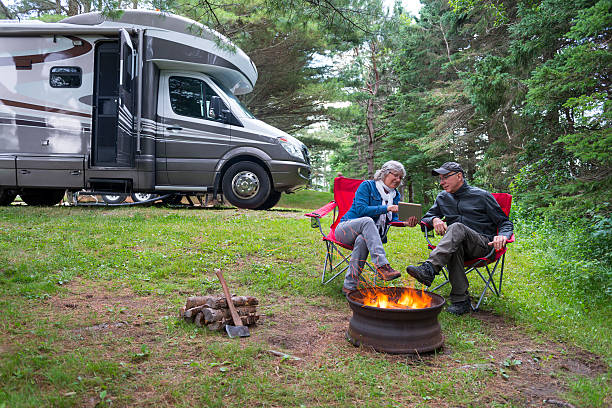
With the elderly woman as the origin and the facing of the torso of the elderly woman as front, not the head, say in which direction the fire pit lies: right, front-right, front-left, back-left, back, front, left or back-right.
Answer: front-right

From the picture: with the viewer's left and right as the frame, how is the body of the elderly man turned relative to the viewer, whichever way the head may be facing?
facing the viewer and to the left of the viewer

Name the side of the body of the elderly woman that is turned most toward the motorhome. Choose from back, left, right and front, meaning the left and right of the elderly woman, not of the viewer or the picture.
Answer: back

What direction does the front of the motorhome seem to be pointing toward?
to the viewer's right

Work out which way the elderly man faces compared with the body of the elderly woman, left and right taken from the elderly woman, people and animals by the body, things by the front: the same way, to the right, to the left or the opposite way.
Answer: to the right

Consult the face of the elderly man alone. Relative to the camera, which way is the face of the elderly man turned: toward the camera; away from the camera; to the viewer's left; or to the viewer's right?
to the viewer's left

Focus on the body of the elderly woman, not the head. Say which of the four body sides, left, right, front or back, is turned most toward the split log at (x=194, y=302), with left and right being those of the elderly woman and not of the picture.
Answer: right

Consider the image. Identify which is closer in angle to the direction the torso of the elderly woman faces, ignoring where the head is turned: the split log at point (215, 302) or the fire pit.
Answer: the fire pit

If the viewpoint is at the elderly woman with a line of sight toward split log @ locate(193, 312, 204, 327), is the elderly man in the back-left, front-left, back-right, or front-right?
back-left

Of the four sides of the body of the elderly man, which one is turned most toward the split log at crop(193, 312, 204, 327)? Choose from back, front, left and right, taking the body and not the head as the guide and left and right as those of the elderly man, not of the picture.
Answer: front

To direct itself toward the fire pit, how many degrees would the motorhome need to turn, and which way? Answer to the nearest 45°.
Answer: approximately 90° to its right

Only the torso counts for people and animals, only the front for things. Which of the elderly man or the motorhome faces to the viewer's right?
the motorhome

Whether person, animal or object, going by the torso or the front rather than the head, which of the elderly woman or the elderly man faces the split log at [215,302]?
the elderly man

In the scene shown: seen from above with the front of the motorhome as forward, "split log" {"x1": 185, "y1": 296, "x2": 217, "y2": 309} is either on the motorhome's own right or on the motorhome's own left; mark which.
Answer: on the motorhome's own right
